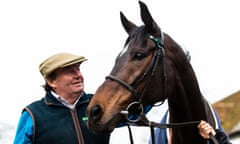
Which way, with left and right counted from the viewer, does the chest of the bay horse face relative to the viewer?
facing the viewer and to the left of the viewer

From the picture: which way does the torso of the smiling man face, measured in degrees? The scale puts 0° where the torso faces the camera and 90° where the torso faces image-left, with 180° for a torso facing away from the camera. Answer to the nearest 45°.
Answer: approximately 315°

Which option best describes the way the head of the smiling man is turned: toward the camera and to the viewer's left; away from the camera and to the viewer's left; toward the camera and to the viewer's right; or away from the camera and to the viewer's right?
toward the camera and to the viewer's right
